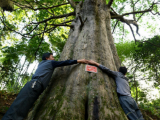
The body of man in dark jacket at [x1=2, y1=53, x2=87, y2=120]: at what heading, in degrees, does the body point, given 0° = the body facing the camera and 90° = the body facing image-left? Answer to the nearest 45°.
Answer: approximately 225°

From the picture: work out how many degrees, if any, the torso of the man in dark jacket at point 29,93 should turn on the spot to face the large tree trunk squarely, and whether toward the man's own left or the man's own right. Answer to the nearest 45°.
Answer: approximately 45° to the man's own right

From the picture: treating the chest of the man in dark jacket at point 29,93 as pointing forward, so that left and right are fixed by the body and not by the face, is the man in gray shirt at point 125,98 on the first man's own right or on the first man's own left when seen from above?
on the first man's own right
